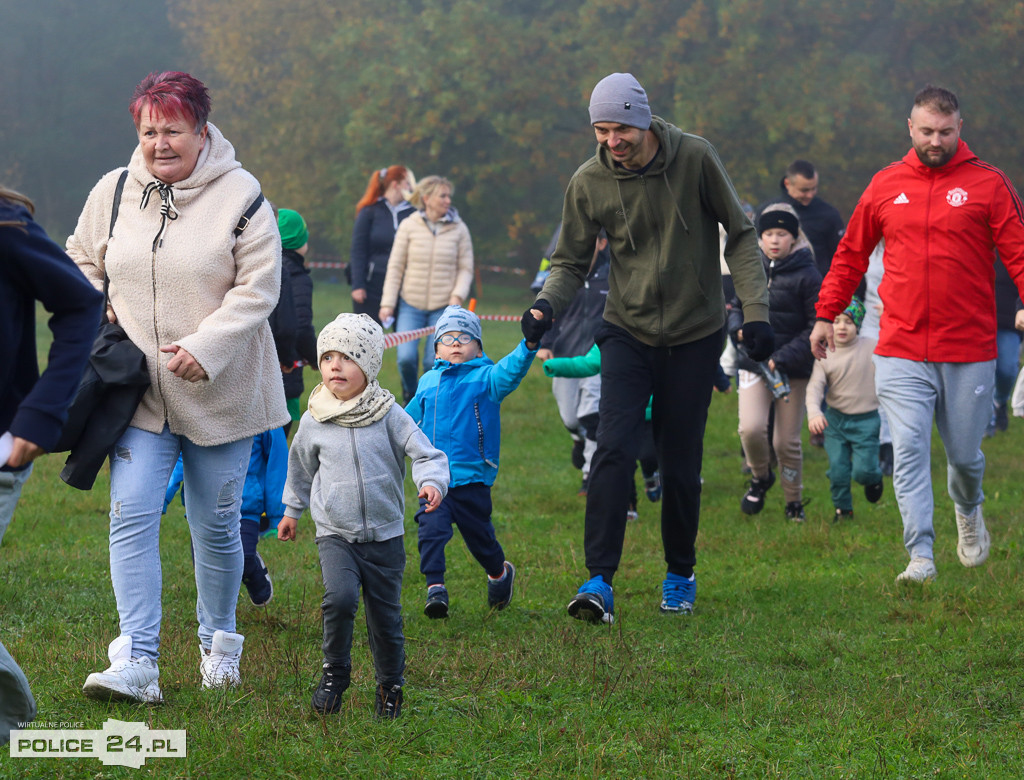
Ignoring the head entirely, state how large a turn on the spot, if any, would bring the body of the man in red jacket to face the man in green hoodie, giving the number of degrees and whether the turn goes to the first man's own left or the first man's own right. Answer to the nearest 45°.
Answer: approximately 45° to the first man's own right

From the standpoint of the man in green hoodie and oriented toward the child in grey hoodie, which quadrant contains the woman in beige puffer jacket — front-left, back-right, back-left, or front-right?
back-right

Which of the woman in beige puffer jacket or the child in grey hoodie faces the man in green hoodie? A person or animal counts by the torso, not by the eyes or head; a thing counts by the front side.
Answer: the woman in beige puffer jacket

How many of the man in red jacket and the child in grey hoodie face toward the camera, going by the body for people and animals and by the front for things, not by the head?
2

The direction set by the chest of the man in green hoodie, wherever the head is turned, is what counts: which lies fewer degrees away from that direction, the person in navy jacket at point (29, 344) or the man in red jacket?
the person in navy jacket

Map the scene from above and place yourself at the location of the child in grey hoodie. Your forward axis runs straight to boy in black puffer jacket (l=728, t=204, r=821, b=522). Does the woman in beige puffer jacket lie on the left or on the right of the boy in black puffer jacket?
left

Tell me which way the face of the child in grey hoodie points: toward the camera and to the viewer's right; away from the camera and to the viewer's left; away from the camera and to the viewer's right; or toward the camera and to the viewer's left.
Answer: toward the camera and to the viewer's left

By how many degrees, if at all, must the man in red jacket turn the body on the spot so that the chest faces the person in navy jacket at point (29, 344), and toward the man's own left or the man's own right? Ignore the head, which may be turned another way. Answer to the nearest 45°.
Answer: approximately 45° to the man's own right

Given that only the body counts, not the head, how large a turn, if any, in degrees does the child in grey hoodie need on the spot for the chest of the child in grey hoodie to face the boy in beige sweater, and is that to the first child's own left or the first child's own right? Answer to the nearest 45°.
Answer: approximately 135° to the first child's own left

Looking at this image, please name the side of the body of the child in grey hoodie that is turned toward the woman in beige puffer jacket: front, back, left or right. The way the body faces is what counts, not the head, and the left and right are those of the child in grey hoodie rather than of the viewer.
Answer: back

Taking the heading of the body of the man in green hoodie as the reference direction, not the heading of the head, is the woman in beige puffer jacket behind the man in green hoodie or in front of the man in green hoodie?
behind

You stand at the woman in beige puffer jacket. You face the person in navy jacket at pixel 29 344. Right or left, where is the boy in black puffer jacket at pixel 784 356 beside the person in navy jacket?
left
